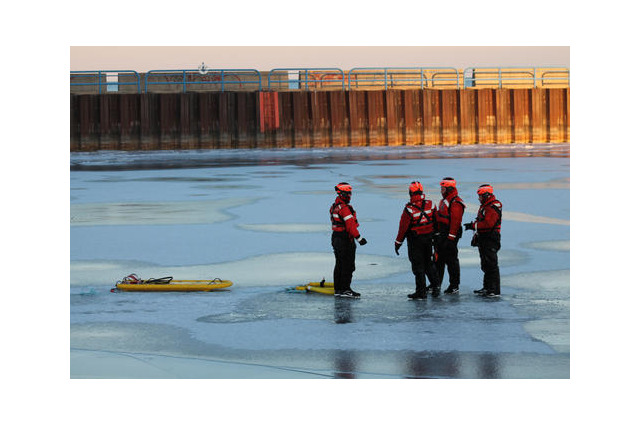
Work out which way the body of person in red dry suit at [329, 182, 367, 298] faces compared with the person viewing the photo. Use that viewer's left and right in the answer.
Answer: facing to the right of the viewer

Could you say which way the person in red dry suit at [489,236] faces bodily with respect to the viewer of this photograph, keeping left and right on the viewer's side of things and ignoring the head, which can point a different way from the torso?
facing to the left of the viewer
